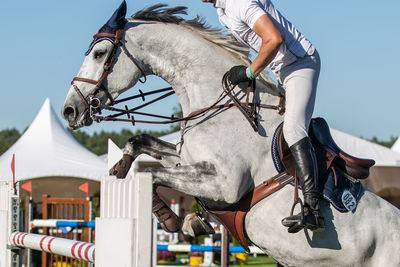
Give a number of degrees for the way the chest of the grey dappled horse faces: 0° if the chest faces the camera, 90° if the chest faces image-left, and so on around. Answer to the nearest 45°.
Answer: approximately 90°

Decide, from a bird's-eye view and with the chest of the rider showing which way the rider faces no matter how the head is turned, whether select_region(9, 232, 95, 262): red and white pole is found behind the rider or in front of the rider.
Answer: in front

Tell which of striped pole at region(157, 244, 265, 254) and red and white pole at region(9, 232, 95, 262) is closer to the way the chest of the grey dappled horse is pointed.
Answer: the red and white pole

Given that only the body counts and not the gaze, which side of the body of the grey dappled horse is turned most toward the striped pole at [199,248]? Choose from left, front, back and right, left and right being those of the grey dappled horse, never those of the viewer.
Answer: right

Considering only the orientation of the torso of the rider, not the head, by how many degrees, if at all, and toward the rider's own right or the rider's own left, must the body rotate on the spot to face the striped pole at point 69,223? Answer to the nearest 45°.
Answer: approximately 45° to the rider's own right

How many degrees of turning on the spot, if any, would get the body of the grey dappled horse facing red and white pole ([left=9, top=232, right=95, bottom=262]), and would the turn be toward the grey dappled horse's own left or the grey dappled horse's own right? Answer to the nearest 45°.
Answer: approximately 45° to the grey dappled horse's own right

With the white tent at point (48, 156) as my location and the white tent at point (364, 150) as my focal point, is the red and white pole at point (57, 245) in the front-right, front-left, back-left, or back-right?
front-right

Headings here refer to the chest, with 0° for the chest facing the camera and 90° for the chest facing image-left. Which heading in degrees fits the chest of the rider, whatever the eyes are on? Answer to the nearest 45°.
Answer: approximately 90°

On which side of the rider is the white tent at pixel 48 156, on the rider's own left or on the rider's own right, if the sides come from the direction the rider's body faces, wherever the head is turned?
on the rider's own right

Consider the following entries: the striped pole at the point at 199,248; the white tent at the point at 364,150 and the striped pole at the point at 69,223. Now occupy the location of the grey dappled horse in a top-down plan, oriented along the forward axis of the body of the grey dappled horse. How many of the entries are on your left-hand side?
0
